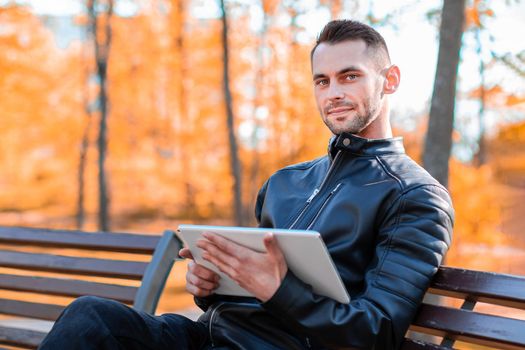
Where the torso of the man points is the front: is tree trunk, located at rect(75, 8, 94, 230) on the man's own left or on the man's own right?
on the man's own right

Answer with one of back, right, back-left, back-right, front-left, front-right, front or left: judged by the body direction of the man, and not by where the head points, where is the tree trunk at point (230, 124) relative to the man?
back-right

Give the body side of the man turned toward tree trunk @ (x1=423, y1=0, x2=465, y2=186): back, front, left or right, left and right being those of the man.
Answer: back

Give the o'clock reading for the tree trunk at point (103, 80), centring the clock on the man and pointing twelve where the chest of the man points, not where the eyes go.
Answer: The tree trunk is roughly at 4 o'clock from the man.

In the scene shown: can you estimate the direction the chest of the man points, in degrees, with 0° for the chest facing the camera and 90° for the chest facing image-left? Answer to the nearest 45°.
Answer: approximately 45°

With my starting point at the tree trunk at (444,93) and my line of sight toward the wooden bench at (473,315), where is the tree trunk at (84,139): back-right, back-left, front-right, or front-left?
back-right
